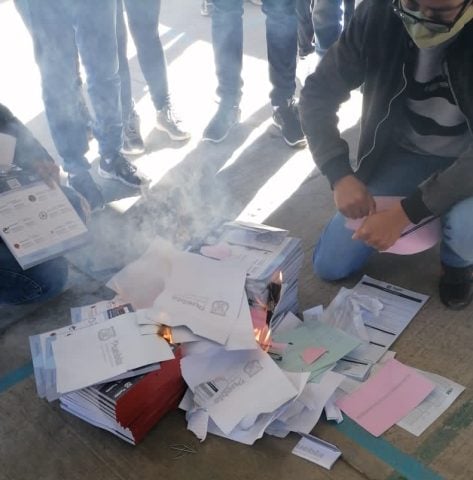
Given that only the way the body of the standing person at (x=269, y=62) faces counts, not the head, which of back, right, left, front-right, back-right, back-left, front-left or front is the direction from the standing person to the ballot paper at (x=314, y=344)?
front

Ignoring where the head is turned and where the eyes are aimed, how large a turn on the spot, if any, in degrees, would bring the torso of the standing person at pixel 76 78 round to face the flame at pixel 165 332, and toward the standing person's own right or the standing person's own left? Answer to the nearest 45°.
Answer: approximately 45° to the standing person's own right

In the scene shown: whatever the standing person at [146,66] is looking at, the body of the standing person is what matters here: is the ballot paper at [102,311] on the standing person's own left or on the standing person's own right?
on the standing person's own right

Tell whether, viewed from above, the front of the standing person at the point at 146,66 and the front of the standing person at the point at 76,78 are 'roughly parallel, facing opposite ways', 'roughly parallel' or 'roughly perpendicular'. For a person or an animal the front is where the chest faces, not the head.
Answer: roughly parallel

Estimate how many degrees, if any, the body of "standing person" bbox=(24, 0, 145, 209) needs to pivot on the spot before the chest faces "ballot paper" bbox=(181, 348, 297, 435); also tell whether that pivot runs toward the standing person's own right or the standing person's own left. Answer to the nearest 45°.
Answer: approximately 45° to the standing person's own right

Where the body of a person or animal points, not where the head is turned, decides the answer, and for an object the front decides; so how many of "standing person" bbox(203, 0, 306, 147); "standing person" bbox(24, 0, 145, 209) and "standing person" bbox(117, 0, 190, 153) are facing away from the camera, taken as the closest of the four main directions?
0

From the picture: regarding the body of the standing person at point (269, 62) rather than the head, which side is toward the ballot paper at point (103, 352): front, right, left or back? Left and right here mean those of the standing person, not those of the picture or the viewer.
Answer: front

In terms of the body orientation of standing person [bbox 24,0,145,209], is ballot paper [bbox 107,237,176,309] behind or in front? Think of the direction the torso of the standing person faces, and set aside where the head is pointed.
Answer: in front

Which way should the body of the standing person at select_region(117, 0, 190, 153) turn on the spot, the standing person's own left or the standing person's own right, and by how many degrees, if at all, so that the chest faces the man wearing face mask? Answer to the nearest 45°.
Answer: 0° — they already face them

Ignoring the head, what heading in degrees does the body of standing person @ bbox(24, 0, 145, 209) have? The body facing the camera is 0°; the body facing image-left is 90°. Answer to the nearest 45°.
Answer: approximately 315°

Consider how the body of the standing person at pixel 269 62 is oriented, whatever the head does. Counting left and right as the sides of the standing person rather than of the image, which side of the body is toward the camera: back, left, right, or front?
front

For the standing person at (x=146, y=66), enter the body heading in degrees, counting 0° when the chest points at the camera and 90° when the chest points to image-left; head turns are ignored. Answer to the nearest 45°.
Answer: approximately 315°

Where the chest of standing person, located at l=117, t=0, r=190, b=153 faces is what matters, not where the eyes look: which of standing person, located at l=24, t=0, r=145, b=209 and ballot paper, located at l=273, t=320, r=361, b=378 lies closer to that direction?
the ballot paper

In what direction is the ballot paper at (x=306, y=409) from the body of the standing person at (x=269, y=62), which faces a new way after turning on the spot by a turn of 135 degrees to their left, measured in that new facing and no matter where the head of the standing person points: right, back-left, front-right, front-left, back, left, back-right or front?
back-right

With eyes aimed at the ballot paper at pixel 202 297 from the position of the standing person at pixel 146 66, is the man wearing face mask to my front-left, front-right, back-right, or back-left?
front-left
